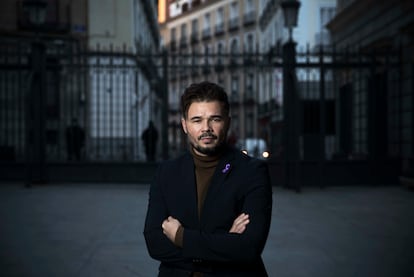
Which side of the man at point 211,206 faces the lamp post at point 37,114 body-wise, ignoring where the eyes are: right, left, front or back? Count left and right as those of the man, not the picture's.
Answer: back

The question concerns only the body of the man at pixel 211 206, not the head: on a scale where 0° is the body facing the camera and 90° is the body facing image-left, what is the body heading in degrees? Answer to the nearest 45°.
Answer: approximately 0°

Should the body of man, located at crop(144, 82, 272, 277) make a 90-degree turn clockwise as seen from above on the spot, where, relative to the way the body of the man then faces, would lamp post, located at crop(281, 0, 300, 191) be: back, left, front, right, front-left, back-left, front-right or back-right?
right
